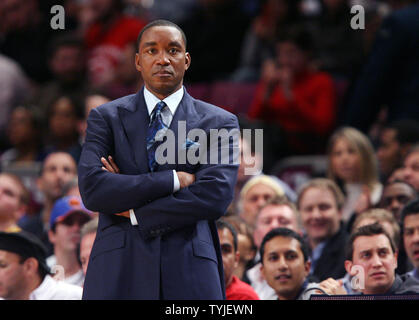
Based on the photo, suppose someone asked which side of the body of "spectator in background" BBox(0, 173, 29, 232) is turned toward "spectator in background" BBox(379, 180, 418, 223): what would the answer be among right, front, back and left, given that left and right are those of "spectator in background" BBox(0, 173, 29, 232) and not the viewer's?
left

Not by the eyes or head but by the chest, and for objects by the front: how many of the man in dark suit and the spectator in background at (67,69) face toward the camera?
2

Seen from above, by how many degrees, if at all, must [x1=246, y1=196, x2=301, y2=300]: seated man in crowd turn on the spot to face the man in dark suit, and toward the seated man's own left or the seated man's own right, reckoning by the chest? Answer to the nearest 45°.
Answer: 0° — they already face them

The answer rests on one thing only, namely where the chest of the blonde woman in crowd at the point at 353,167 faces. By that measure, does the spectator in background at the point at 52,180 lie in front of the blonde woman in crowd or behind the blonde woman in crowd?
in front

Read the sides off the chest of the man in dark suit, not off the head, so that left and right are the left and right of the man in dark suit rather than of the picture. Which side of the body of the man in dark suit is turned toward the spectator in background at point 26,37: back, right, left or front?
back

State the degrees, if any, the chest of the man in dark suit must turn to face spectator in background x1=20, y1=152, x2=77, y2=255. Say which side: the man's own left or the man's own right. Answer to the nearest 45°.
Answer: approximately 180°

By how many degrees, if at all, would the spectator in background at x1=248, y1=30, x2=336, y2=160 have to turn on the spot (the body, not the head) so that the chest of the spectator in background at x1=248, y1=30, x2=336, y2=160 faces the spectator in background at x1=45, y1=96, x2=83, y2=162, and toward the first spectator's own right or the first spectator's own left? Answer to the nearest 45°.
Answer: approximately 45° to the first spectator's own right

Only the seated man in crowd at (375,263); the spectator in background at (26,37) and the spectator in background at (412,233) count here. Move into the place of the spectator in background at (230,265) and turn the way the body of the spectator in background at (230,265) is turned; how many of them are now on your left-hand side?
2

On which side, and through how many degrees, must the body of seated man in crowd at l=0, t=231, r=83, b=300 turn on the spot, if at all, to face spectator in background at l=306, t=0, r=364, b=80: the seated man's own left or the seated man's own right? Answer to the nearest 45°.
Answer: approximately 180°

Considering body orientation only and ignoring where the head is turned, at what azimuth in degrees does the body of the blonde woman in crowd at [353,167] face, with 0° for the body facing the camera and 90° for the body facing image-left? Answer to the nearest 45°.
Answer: approximately 45°
